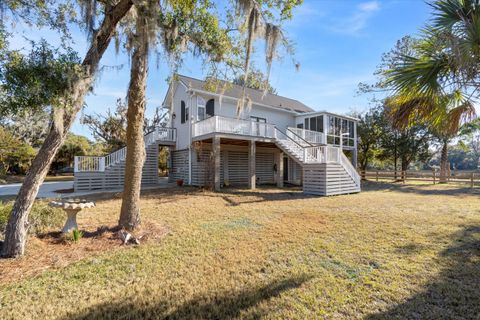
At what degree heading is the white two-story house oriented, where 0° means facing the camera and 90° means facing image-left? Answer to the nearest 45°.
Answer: approximately 315°

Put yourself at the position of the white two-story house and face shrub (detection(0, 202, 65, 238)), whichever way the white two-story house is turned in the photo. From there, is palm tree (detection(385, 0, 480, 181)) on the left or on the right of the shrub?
left
